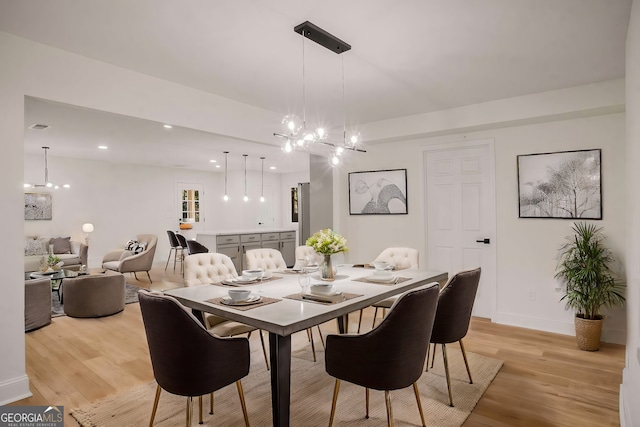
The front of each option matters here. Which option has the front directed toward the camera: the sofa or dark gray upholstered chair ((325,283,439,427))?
the sofa

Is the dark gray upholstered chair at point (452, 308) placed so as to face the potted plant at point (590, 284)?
no

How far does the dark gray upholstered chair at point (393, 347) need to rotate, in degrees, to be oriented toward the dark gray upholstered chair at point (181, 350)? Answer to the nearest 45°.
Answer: approximately 45° to its left

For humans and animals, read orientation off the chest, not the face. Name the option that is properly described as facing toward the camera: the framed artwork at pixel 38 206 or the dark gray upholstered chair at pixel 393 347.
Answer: the framed artwork

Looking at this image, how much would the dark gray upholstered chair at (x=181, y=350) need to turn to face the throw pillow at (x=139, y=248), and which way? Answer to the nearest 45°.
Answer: approximately 45° to its left

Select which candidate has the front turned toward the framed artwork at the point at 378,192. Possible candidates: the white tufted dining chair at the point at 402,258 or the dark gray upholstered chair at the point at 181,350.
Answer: the dark gray upholstered chair

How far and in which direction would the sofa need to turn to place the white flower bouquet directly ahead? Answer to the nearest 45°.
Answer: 0° — it already faces it

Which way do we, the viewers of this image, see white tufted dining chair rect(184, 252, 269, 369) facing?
facing the viewer and to the right of the viewer

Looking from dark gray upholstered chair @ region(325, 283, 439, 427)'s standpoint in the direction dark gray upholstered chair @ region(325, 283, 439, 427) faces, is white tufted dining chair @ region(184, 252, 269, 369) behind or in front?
in front

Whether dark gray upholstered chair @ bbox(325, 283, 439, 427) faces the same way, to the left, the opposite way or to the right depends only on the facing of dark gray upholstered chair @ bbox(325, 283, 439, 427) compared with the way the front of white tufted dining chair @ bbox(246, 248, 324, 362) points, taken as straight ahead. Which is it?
the opposite way

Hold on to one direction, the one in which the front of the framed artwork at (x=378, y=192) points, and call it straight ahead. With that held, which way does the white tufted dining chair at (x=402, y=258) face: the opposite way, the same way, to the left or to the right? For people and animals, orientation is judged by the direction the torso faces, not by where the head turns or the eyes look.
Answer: the same way

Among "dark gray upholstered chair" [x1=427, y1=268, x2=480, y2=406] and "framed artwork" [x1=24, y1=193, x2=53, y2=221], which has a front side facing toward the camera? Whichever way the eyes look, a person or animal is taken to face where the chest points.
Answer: the framed artwork

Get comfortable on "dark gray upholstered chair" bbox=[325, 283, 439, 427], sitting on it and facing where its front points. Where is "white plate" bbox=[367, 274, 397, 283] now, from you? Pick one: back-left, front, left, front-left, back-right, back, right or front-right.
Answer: front-right

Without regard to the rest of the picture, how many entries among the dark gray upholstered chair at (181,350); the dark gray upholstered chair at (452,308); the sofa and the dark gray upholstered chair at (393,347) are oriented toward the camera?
1

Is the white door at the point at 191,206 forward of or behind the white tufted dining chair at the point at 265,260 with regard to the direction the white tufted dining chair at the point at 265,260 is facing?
behind

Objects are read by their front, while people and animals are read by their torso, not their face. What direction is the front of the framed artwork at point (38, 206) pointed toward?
toward the camera

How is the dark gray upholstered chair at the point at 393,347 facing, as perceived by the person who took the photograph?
facing away from the viewer and to the left of the viewer

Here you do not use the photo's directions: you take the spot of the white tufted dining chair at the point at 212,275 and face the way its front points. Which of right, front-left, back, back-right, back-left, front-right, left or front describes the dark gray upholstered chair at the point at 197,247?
back-left

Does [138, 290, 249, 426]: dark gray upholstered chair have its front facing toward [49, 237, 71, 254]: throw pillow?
no

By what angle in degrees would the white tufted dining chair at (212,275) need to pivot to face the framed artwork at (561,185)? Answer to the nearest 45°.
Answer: approximately 45° to its left

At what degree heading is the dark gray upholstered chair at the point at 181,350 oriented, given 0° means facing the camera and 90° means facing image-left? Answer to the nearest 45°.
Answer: approximately 225°

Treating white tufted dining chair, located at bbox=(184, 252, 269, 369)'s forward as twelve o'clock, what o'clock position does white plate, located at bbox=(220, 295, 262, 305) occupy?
The white plate is roughly at 1 o'clock from the white tufted dining chair.
